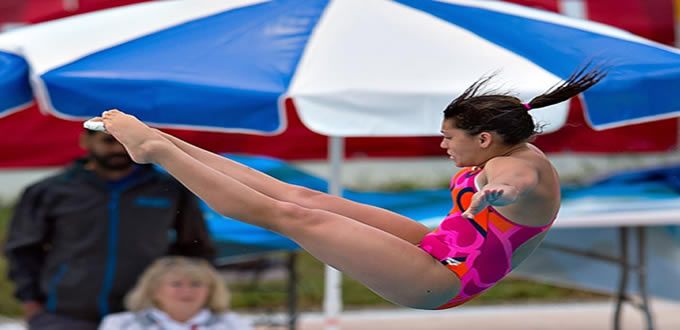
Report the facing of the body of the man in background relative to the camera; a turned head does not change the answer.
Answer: toward the camera

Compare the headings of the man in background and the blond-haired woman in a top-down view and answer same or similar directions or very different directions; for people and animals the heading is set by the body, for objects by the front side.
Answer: same or similar directions

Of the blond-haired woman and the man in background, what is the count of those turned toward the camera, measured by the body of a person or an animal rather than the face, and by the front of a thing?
2

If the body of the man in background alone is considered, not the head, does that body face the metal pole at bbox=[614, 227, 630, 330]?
no

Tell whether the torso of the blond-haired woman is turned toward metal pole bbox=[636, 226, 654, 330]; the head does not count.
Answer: no

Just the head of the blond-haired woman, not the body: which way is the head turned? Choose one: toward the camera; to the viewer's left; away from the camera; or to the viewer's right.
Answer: toward the camera

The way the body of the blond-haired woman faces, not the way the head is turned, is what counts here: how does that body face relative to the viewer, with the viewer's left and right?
facing the viewer

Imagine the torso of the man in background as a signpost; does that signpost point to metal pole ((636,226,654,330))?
no

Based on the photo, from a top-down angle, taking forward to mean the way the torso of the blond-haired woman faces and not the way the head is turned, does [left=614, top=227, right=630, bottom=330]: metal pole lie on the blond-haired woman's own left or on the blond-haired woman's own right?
on the blond-haired woman's own left
